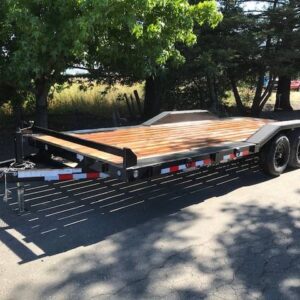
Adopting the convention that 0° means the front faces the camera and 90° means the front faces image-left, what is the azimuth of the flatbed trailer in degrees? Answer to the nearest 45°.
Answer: approximately 45°

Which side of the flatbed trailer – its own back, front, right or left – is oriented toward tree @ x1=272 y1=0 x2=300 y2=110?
back
